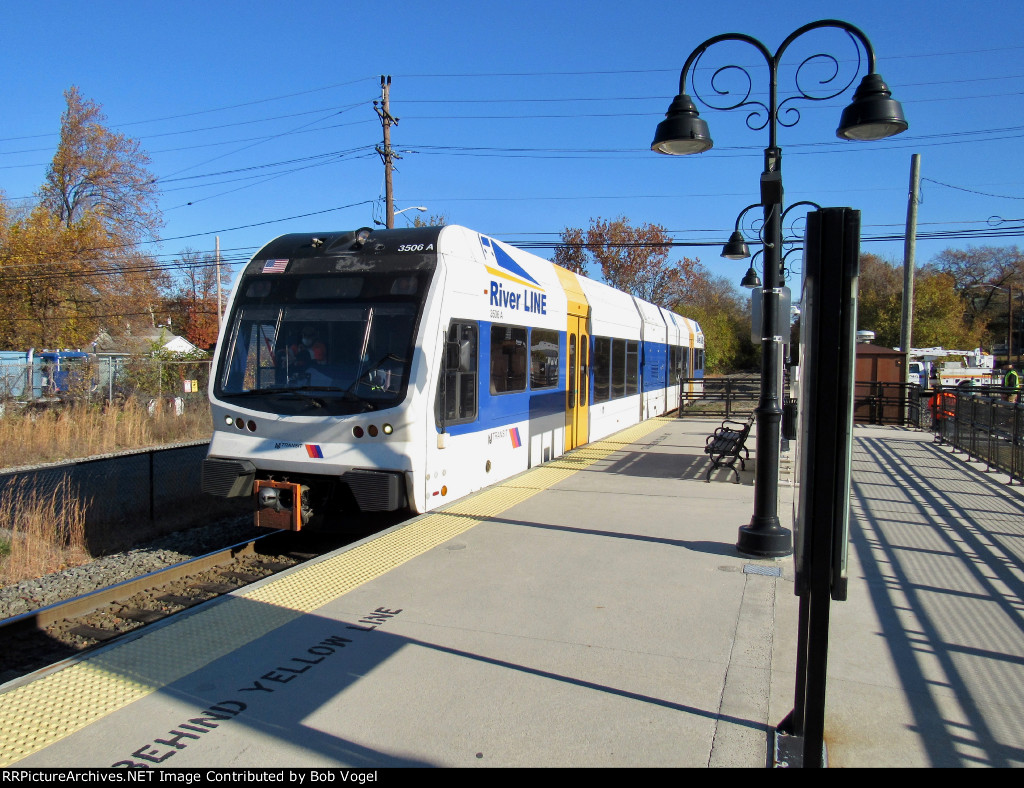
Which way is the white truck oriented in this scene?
to the viewer's left

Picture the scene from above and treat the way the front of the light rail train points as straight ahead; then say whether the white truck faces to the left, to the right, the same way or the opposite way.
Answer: to the right

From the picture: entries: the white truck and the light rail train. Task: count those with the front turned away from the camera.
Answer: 0

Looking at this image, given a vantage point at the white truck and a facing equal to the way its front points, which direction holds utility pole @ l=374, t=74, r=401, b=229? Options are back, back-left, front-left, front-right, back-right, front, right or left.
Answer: front-left

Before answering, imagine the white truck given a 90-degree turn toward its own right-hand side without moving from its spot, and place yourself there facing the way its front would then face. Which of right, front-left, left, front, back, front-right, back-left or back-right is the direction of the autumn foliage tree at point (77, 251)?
back-left

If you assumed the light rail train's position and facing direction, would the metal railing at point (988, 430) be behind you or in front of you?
behind

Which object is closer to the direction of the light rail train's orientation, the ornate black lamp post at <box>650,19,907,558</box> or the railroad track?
the railroad track

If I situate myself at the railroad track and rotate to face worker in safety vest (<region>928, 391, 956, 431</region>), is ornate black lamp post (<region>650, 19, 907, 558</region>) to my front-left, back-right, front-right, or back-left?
front-right

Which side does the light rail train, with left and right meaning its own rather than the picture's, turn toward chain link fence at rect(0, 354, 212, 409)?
right

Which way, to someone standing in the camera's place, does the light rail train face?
facing the viewer and to the left of the viewer
